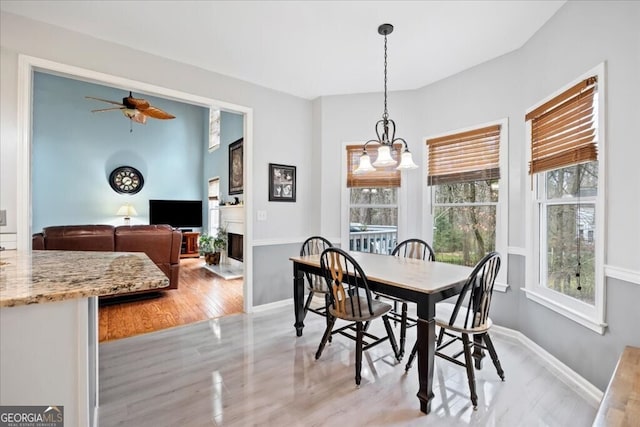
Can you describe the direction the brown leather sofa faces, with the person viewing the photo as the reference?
facing away from the viewer

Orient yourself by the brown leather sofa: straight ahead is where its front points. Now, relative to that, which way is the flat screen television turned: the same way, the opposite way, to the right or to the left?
the opposite way

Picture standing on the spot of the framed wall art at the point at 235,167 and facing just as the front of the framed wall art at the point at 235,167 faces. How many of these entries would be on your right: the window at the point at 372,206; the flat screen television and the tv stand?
2

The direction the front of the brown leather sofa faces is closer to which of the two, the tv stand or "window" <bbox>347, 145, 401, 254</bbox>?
the tv stand

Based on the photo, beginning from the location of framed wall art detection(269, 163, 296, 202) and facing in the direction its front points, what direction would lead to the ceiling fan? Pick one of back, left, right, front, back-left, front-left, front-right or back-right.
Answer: back-right

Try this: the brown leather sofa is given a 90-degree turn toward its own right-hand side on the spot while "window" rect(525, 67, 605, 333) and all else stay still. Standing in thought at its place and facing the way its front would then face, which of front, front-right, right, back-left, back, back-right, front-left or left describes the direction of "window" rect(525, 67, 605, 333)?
front-right

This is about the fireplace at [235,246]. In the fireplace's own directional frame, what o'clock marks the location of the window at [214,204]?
The window is roughly at 4 o'clock from the fireplace.

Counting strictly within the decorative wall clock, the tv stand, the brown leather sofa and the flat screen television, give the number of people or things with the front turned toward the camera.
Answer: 3

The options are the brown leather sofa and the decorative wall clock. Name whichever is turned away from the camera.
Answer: the brown leather sofa

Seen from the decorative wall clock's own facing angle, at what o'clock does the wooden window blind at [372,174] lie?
The wooden window blind is roughly at 11 o'clock from the decorative wall clock.

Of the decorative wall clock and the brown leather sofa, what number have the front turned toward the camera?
1

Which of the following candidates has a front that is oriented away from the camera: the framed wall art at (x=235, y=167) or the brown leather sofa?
the brown leather sofa

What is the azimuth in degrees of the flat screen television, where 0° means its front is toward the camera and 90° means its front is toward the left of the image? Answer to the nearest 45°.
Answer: approximately 0°

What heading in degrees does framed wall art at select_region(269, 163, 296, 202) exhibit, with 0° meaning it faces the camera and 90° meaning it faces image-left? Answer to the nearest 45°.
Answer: approximately 315°
